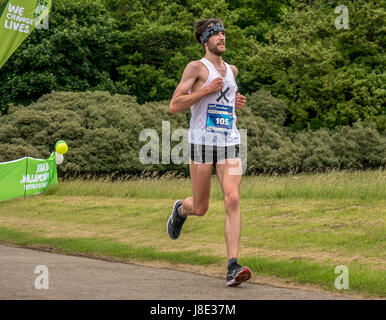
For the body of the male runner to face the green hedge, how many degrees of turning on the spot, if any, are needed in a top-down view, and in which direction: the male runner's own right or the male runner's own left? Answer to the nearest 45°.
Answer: approximately 135° to the male runner's own left

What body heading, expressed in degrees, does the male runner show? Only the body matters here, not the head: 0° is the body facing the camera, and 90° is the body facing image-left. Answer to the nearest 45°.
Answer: approximately 315°

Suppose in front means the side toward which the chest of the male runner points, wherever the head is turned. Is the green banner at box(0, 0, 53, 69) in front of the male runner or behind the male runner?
behind

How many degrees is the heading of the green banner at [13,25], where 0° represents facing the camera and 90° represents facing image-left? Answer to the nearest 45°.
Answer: approximately 0°

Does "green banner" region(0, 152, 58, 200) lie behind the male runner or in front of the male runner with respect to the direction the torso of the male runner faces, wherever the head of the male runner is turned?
behind

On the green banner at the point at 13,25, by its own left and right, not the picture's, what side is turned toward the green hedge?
back

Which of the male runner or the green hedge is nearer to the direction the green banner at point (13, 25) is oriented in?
the male runner

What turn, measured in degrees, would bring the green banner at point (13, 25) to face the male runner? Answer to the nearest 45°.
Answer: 0° — it already faces them
